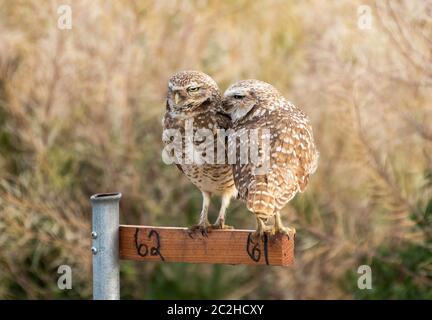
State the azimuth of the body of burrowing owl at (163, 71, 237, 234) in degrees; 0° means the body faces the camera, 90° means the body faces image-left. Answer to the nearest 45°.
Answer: approximately 45°
